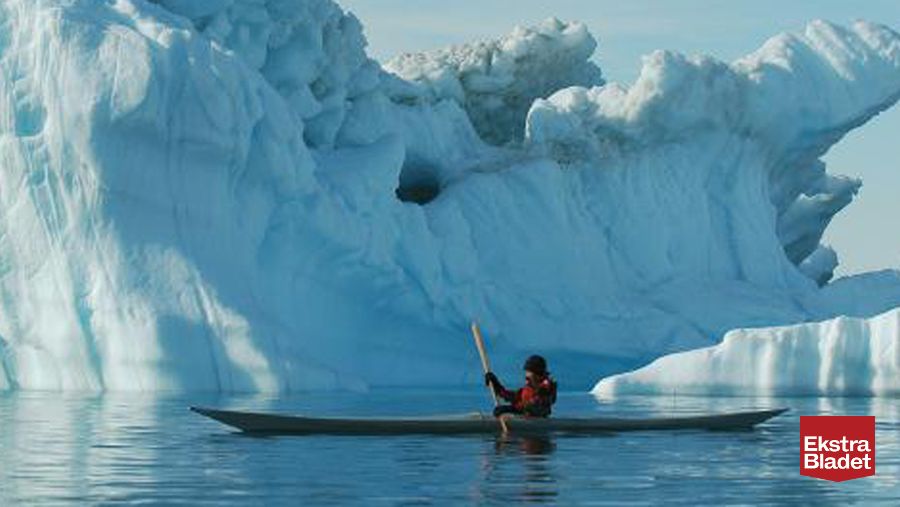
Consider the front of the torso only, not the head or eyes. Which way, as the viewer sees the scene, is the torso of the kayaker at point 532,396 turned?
to the viewer's left

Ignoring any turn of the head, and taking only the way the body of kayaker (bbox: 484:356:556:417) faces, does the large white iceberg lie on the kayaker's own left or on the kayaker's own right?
on the kayaker's own right

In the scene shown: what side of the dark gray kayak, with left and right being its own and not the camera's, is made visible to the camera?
left

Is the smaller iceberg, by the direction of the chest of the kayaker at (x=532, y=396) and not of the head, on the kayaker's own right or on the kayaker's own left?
on the kayaker's own right

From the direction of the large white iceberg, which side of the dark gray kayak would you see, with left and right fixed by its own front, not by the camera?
right
